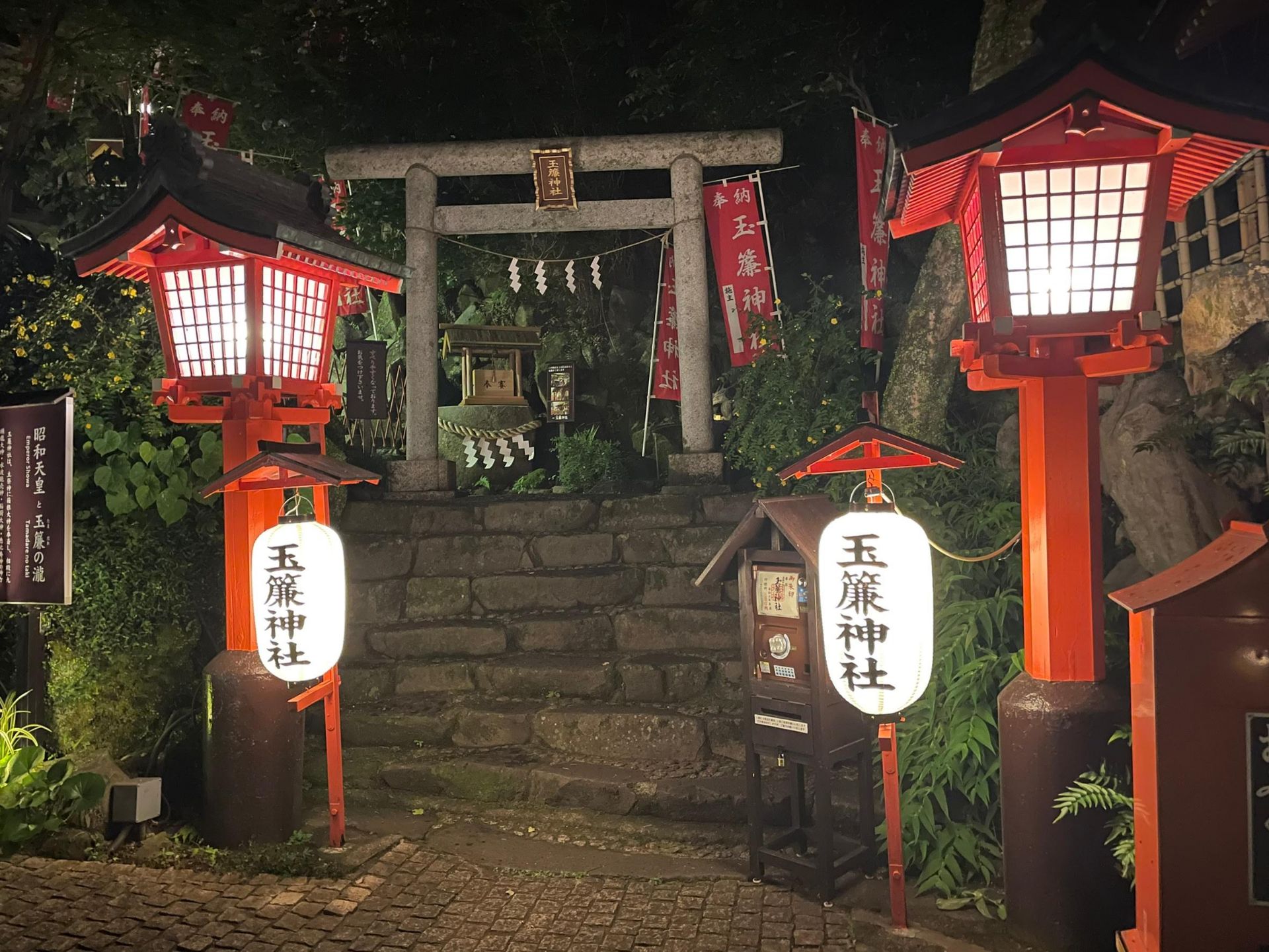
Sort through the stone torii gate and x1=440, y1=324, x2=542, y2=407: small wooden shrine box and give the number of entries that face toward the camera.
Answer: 2

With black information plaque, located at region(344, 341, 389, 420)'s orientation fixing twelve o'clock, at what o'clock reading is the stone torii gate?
The stone torii gate is roughly at 9 o'clock from the black information plaque.

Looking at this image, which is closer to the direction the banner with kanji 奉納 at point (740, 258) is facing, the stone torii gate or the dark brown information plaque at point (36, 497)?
the dark brown information plaque

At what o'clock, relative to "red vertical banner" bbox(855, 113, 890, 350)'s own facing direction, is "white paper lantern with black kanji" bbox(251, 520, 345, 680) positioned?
The white paper lantern with black kanji is roughly at 1 o'clock from the red vertical banner.

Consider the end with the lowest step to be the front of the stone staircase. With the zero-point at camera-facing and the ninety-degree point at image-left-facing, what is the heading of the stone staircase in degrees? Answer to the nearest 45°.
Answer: approximately 0°

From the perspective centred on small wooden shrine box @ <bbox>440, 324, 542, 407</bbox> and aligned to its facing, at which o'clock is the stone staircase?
The stone staircase is roughly at 12 o'clock from the small wooden shrine box.

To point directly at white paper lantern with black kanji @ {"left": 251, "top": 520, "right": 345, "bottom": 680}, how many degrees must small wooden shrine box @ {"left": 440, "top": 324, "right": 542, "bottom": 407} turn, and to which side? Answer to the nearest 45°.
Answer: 0° — it already faces it

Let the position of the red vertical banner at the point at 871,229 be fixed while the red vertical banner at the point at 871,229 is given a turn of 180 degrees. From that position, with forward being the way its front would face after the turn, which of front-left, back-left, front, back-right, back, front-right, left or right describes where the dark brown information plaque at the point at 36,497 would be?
back-left

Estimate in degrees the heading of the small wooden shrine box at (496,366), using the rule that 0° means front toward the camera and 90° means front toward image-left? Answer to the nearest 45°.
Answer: approximately 0°
